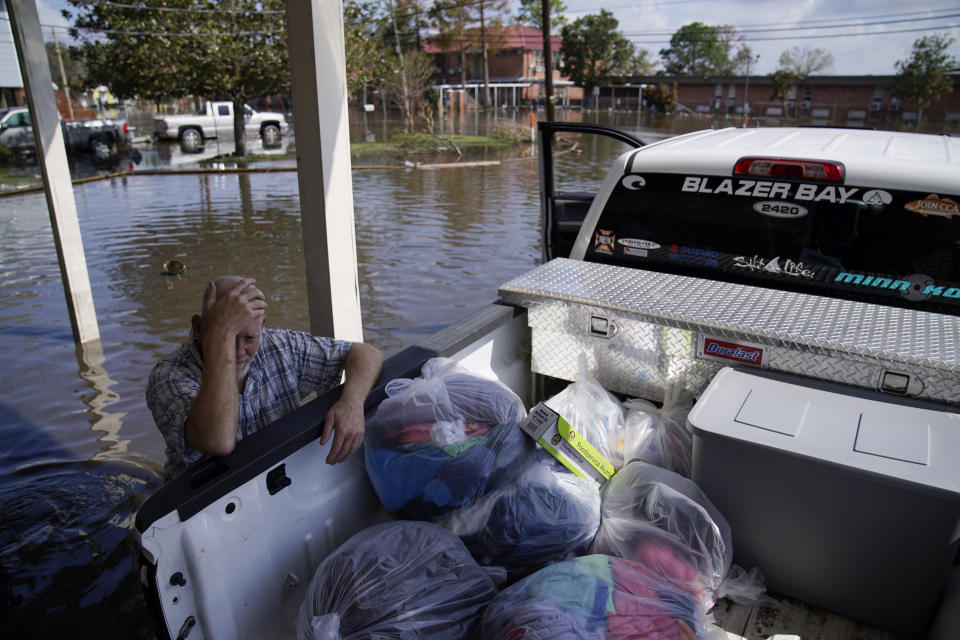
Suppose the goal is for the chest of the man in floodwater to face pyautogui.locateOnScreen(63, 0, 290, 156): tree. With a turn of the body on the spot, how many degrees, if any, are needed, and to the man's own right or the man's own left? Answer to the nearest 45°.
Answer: approximately 135° to the man's own left

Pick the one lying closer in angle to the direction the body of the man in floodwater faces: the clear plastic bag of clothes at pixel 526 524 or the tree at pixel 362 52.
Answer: the clear plastic bag of clothes

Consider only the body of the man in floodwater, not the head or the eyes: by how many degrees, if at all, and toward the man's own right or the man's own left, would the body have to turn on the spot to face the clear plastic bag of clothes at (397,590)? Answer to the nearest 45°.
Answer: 0° — they already face it

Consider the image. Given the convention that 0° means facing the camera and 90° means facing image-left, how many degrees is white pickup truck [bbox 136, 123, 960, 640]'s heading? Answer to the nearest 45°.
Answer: approximately 225°

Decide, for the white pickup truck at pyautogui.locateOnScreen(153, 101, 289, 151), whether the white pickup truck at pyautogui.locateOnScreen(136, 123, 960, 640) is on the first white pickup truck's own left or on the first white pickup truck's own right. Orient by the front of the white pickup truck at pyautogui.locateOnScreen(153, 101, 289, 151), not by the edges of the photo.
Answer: on the first white pickup truck's own right

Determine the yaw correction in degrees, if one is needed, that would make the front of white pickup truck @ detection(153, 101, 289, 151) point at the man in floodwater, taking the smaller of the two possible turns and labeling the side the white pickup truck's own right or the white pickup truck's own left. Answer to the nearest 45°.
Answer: approximately 90° to the white pickup truck's own right

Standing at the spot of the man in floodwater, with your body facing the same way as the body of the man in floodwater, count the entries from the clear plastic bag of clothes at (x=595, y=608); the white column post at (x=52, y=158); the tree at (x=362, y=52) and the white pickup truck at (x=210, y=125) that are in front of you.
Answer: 1

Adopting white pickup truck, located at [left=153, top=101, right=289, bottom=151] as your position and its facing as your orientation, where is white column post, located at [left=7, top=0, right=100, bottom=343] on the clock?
The white column post is roughly at 3 o'clock from the white pickup truck.

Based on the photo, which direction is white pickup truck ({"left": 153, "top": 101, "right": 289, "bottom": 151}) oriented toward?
to the viewer's right

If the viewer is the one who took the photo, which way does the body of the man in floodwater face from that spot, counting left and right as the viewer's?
facing the viewer and to the right of the viewer

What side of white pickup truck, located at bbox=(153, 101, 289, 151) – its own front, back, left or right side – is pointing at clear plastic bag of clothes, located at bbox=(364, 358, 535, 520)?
right

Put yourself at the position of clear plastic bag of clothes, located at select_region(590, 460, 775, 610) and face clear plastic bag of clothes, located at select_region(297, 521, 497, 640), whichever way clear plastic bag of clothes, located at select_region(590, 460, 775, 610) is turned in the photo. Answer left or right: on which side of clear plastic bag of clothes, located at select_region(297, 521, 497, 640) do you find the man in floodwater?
right

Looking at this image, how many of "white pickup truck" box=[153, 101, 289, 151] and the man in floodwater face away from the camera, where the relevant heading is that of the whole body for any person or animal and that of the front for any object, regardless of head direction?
0

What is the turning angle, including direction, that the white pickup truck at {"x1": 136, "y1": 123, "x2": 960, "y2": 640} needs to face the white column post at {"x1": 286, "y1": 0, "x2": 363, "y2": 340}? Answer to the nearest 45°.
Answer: approximately 90° to its left
